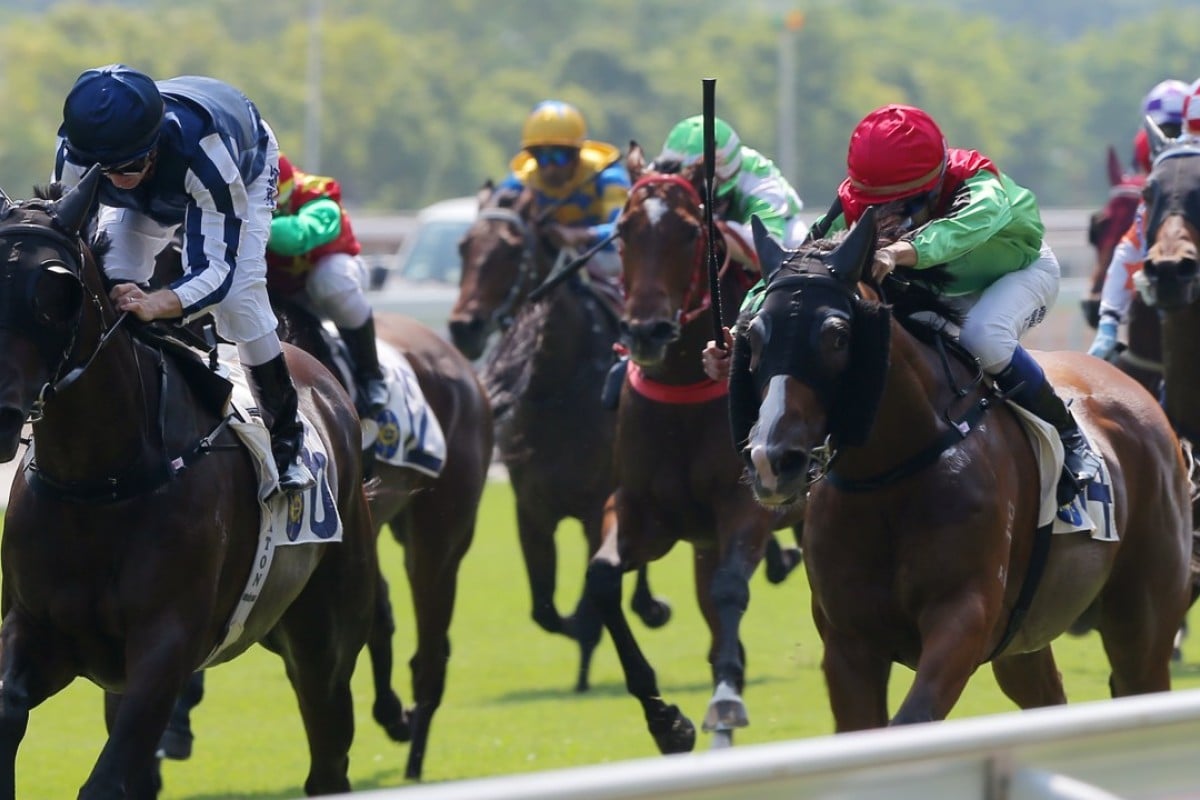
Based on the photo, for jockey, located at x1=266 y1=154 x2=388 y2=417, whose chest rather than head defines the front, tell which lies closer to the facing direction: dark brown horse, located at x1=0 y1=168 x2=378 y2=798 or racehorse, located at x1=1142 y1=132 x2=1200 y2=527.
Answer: the dark brown horse

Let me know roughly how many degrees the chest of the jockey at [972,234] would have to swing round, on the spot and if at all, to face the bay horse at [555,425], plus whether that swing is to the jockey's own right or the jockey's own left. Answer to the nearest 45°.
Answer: approximately 90° to the jockey's own right

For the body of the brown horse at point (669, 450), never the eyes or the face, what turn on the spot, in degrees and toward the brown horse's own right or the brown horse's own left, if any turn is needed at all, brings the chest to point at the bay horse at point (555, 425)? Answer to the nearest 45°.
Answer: approximately 180°

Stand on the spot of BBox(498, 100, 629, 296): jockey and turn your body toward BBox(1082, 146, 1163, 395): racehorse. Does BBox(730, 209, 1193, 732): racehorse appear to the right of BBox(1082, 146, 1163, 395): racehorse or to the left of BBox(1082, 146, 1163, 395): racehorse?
right

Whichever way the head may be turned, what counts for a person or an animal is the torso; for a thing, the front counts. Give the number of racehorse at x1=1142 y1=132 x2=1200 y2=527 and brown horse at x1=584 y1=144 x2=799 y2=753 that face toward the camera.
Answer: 2

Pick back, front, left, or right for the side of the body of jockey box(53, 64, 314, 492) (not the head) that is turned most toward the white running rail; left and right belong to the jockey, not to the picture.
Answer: left

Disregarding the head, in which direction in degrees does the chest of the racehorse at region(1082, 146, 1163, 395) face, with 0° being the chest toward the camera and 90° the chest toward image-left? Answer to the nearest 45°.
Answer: approximately 45°

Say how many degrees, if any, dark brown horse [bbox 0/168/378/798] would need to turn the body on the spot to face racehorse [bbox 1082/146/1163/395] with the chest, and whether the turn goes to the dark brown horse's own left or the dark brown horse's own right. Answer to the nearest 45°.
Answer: approximately 180°

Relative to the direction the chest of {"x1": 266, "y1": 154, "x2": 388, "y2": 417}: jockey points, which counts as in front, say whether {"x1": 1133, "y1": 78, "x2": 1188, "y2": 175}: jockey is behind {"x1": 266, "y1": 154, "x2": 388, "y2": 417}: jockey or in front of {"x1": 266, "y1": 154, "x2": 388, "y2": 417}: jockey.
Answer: behind
